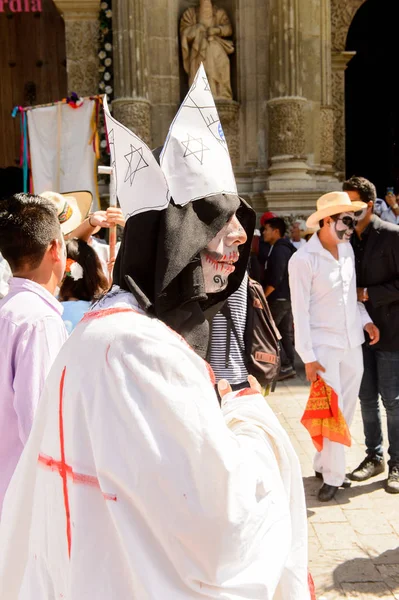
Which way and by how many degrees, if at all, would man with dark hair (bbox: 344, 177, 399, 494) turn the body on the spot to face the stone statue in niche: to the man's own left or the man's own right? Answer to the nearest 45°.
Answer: approximately 135° to the man's own right

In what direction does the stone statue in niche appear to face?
toward the camera

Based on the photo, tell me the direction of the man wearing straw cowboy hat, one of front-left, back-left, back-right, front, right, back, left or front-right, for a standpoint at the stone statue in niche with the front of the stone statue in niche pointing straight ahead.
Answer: front

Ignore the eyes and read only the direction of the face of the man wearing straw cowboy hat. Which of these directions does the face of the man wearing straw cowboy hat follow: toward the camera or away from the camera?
toward the camera

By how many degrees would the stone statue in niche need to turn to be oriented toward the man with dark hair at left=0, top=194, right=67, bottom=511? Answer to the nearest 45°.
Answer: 0° — it already faces them

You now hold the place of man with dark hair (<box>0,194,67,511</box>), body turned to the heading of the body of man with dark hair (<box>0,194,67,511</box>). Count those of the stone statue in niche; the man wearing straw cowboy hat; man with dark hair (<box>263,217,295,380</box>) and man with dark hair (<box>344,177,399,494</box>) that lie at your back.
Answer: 0

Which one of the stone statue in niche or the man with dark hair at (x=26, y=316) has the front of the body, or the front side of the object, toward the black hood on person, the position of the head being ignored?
the stone statue in niche

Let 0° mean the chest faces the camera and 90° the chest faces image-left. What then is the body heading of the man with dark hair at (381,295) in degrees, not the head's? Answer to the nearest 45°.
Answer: approximately 45°

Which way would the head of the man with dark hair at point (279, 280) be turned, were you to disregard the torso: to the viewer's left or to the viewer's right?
to the viewer's left

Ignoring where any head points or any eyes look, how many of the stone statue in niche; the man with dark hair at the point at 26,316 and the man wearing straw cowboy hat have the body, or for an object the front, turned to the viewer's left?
0

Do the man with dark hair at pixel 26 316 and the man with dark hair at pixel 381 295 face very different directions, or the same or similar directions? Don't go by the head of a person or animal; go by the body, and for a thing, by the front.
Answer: very different directions
